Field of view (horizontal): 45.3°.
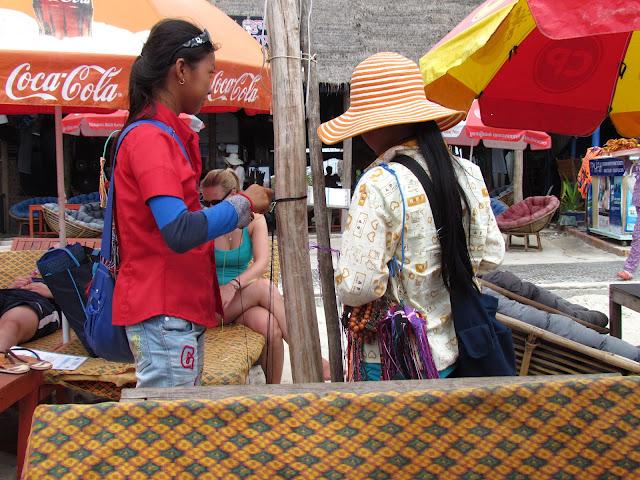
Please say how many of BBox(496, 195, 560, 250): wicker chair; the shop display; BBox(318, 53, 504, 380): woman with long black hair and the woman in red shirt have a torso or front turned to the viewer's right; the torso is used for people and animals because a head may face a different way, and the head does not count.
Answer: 1

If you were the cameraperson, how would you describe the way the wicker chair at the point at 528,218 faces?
facing the viewer and to the left of the viewer

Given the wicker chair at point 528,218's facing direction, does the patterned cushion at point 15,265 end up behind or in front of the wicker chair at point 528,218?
in front

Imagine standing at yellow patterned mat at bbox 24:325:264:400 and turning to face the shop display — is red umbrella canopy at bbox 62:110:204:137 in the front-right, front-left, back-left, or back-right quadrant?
front-left

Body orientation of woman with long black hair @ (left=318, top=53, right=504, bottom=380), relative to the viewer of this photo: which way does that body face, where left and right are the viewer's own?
facing away from the viewer and to the left of the viewer

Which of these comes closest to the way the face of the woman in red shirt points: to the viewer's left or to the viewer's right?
to the viewer's right

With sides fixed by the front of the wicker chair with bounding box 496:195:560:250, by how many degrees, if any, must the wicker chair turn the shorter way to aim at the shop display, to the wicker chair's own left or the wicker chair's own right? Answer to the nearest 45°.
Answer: approximately 135° to the wicker chair's own left

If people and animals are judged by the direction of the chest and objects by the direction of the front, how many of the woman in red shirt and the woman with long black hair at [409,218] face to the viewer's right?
1

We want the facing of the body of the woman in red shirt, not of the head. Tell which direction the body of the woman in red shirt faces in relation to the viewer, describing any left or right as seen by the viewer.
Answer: facing to the right of the viewer

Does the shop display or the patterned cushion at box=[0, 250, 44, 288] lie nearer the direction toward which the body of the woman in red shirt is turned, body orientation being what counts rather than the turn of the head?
the shop display
